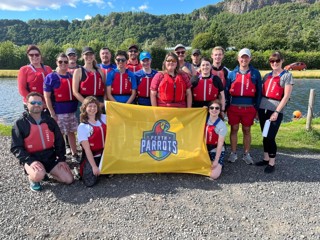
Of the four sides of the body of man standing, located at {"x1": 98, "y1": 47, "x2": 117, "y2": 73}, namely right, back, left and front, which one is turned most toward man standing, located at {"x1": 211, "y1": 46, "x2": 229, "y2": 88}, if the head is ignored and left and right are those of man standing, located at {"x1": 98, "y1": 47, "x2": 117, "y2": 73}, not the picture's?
left

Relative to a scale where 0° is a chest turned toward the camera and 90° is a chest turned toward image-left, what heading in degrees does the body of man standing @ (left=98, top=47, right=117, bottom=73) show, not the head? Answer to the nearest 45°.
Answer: approximately 0°

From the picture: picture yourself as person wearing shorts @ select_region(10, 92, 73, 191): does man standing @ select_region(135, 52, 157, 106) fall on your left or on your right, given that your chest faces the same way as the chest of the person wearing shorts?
on your left

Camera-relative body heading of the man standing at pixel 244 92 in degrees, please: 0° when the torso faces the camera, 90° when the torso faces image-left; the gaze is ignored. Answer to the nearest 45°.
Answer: approximately 0°

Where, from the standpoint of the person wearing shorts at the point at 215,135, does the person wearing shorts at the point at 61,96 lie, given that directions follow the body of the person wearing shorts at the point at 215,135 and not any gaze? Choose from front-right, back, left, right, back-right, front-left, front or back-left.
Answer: front-right

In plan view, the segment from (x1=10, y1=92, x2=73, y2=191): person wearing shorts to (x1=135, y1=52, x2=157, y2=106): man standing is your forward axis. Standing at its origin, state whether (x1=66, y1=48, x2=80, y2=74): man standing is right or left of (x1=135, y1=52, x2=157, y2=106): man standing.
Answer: left

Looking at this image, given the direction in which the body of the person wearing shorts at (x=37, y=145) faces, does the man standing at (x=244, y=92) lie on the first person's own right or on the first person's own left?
on the first person's own left
